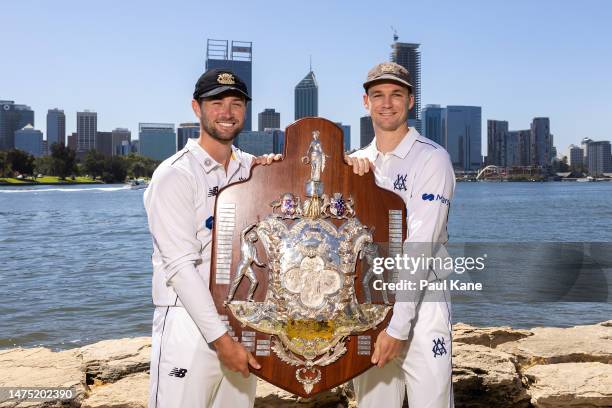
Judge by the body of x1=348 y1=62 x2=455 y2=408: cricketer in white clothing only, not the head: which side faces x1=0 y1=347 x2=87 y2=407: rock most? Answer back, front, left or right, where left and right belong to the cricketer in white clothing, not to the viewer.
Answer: right

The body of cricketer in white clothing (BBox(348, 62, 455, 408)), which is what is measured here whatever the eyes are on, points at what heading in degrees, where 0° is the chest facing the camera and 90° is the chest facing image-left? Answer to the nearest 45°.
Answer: approximately 45°

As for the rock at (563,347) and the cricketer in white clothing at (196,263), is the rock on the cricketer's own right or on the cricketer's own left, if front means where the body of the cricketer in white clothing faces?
on the cricketer's own left

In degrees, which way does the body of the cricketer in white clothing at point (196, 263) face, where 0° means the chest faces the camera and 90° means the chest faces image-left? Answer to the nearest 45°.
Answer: approximately 315°

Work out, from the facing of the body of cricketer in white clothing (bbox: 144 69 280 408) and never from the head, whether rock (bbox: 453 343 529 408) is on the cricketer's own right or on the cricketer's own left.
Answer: on the cricketer's own left
